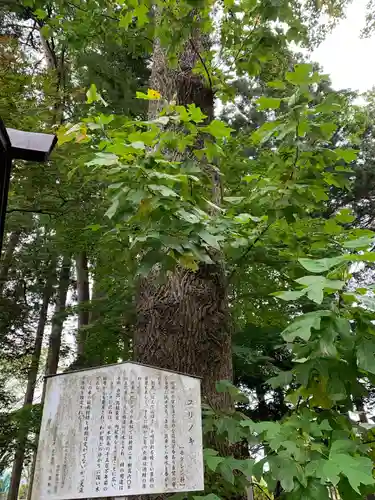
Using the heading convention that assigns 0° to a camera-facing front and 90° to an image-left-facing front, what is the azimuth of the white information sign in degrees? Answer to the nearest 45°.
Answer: approximately 0°

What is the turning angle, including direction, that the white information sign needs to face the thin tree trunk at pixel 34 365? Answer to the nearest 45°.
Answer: approximately 180°

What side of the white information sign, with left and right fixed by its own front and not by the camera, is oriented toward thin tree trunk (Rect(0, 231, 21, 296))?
back
